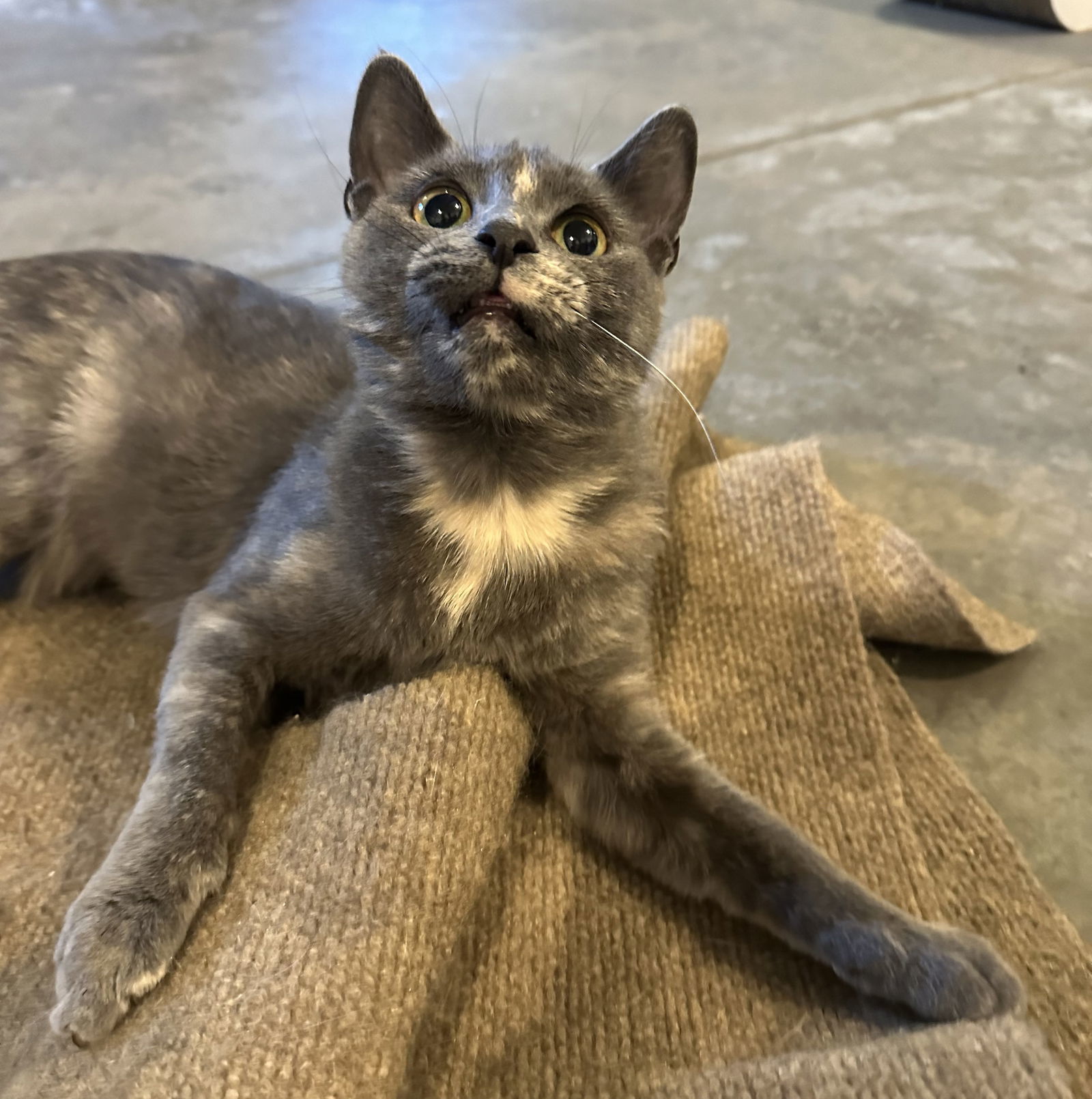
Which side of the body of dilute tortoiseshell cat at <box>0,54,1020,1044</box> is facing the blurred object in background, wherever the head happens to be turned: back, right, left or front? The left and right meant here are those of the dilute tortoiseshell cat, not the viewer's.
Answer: left

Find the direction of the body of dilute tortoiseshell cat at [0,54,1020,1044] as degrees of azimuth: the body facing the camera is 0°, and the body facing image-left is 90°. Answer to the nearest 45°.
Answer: approximately 315°
